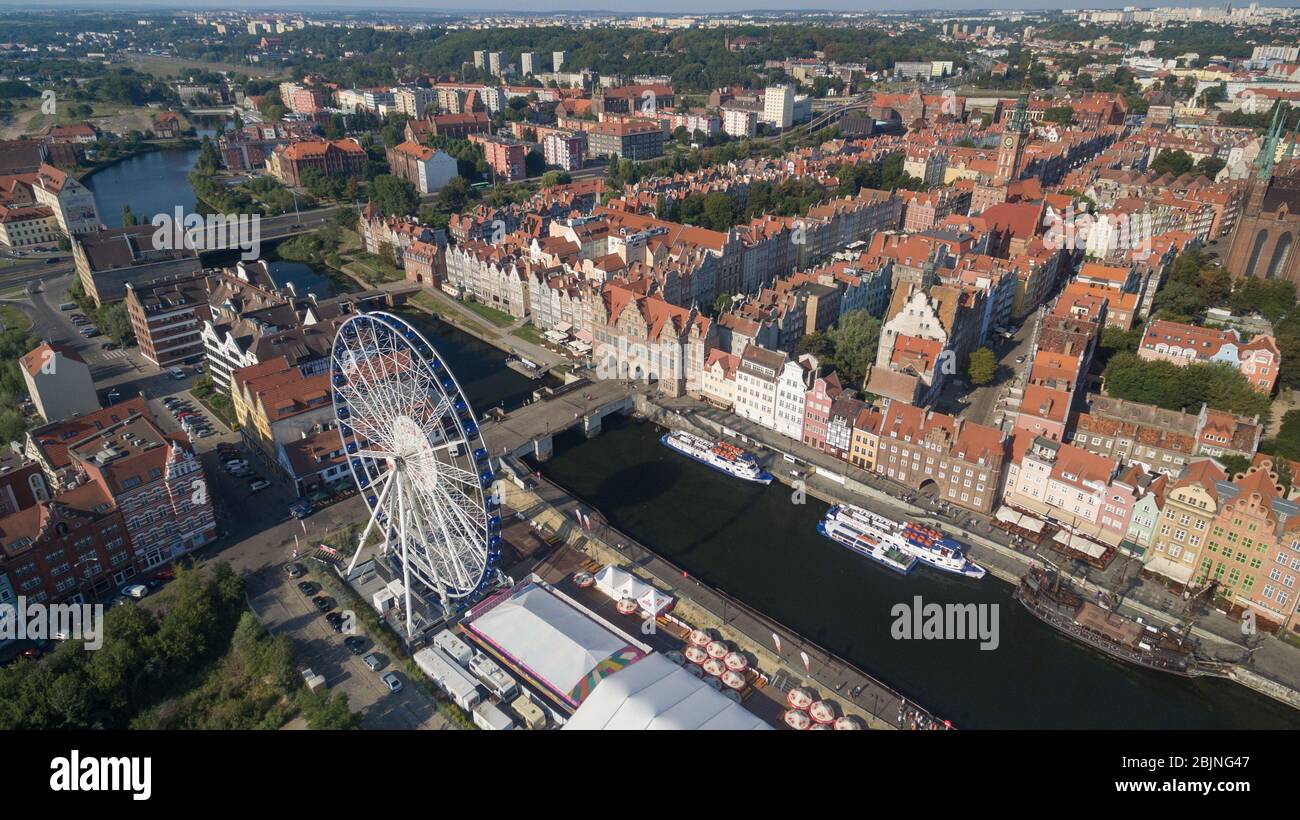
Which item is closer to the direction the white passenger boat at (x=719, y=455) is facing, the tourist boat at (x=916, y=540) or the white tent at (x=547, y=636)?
the tourist boat

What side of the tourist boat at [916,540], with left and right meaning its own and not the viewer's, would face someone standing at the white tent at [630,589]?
right

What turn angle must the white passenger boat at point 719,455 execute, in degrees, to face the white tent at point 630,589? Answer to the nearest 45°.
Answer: approximately 45° to its right

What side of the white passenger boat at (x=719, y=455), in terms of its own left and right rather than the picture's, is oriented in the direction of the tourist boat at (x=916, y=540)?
front

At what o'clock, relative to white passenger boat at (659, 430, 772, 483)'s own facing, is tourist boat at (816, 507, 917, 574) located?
The tourist boat is roughly at 12 o'clock from the white passenger boat.

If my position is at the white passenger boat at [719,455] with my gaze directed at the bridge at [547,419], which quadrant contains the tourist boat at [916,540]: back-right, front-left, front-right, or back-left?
back-left

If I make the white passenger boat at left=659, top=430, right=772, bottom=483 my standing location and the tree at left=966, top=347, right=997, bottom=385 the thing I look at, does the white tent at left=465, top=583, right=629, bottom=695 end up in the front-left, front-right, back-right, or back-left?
back-right

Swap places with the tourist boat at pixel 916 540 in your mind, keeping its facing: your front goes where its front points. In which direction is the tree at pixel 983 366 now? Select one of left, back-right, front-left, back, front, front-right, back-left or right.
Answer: back-left

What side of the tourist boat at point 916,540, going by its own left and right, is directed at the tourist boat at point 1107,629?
front

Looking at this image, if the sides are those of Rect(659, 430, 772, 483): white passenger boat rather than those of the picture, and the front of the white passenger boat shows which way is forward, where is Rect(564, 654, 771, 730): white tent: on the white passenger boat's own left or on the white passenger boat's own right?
on the white passenger boat's own right
